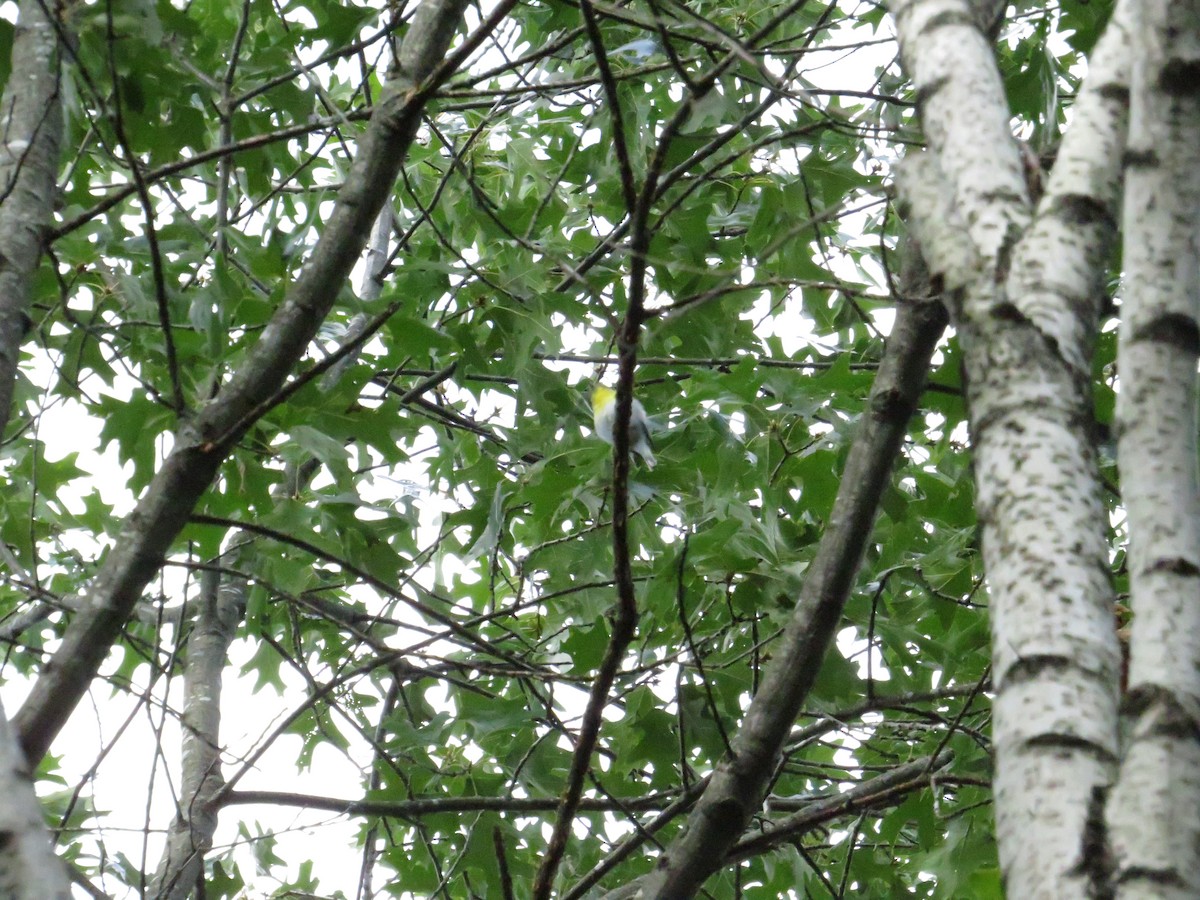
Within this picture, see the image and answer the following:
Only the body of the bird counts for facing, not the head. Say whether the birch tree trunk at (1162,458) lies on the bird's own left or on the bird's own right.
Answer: on the bird's own left

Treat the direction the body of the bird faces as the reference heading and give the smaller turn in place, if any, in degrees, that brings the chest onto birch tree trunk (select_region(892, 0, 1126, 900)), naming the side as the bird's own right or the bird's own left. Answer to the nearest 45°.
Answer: approximately 90° to the bird's own left

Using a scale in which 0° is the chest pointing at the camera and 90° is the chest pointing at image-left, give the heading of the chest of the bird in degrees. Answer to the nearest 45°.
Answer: approximately 90°
